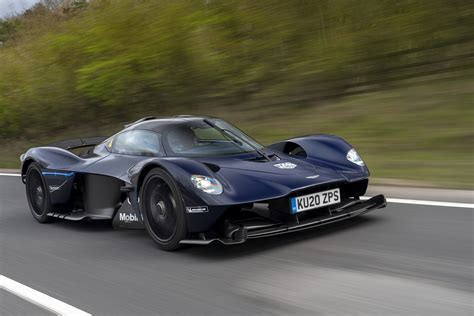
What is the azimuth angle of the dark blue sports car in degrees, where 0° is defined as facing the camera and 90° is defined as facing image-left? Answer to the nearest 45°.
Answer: approximately 315°
